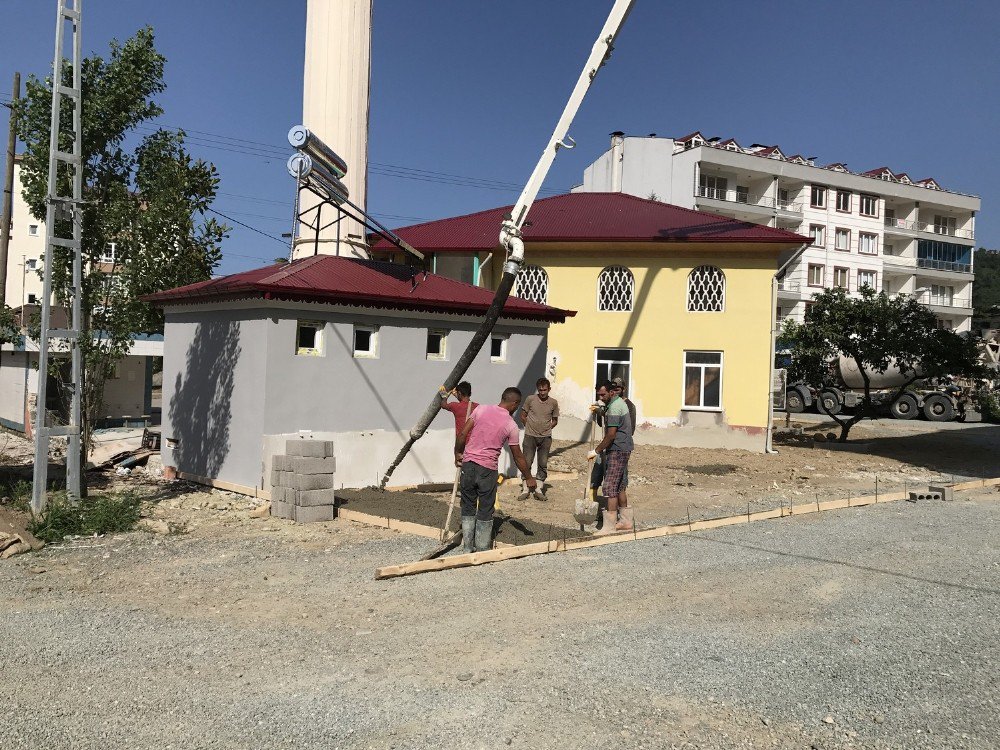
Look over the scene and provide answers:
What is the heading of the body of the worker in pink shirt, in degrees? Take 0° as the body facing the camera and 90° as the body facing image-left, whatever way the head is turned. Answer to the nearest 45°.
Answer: approximately 225°

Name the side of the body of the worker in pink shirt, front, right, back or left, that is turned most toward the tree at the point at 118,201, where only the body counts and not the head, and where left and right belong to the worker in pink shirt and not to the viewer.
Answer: left

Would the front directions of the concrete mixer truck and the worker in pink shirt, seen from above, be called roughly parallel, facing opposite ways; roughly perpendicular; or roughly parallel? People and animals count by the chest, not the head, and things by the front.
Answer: roughly perpendicular
